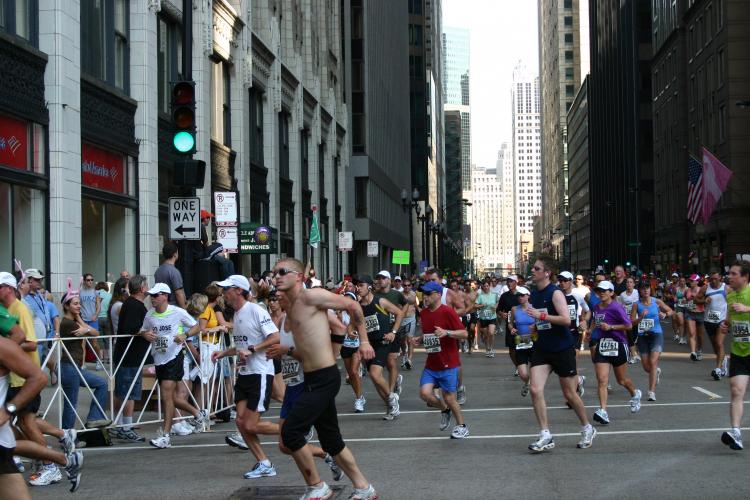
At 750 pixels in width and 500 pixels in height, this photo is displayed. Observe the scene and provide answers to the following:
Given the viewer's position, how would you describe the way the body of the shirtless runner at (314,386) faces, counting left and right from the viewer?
facing to the left of the viewer

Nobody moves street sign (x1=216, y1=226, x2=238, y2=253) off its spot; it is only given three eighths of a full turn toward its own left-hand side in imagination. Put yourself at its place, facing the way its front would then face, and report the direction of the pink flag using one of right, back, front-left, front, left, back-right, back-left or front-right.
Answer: front

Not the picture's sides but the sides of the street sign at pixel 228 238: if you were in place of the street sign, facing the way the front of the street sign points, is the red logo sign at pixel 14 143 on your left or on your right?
on your right

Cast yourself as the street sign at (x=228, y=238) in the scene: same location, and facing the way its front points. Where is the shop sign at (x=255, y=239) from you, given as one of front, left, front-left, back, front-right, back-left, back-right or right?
back

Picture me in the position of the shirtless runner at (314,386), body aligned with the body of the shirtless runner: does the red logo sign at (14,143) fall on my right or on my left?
on my right

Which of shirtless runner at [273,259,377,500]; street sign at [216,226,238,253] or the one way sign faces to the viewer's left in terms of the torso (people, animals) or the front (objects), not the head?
the shirtless runner

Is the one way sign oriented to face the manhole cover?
yes

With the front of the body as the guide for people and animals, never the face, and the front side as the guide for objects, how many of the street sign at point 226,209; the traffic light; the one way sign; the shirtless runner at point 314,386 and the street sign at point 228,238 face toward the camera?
4
